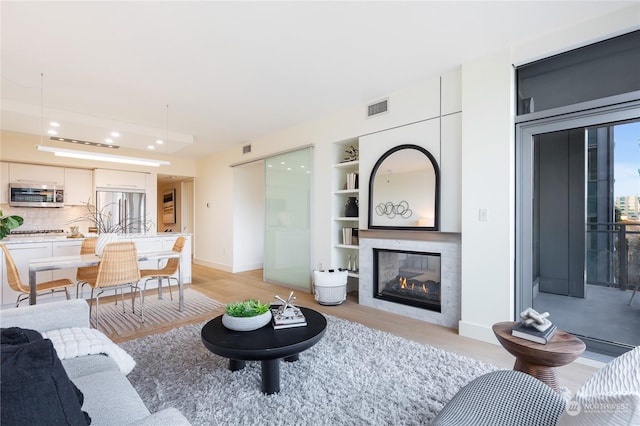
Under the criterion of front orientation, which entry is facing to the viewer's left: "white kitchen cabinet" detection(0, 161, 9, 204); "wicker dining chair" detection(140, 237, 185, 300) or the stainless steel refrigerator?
the wicker dining chair

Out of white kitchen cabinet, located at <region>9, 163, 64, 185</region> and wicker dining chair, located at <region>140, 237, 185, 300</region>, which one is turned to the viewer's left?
the wicker dining chair

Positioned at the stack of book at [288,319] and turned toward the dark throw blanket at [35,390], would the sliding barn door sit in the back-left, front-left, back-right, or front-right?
back-right

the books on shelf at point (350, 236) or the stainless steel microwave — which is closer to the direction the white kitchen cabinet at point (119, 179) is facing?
the books on shelf

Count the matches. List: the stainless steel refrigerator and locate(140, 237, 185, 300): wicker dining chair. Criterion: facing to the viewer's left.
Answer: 1

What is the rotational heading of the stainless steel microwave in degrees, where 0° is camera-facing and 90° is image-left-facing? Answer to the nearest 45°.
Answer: approximately 0°

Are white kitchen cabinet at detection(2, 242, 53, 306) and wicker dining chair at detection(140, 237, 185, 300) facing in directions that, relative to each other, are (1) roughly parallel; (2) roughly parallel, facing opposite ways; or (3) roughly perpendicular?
roughly perpendicular

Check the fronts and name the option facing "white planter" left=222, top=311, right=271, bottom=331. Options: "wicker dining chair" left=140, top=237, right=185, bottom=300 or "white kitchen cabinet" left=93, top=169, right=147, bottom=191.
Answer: the white kitchen cabinet

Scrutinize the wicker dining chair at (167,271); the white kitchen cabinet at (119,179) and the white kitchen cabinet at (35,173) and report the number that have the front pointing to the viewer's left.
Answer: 1

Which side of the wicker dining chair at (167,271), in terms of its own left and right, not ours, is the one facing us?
left
